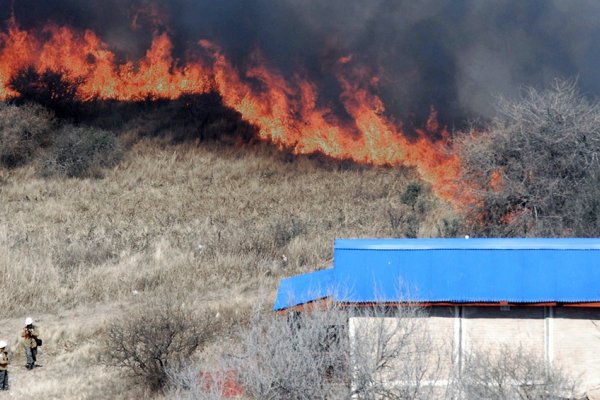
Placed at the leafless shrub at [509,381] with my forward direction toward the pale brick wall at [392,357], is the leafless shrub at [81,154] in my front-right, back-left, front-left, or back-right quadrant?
front-right

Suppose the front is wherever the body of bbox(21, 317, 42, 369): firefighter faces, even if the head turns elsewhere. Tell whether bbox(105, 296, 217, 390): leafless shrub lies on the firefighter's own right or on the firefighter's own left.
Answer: on the firefighter's own left

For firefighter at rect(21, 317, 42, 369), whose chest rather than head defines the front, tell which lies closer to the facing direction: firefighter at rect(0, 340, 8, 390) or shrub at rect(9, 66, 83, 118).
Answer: the firefighter

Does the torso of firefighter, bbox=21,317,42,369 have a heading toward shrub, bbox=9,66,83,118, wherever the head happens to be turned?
no

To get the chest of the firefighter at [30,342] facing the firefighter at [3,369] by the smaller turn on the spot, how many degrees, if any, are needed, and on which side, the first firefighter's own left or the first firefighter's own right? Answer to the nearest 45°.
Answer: approximately 45° to the first firefighter's own right

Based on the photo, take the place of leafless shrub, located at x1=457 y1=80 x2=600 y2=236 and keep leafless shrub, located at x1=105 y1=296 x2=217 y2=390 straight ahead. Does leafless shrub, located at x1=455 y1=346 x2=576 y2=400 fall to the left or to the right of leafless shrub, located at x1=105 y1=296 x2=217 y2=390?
left
